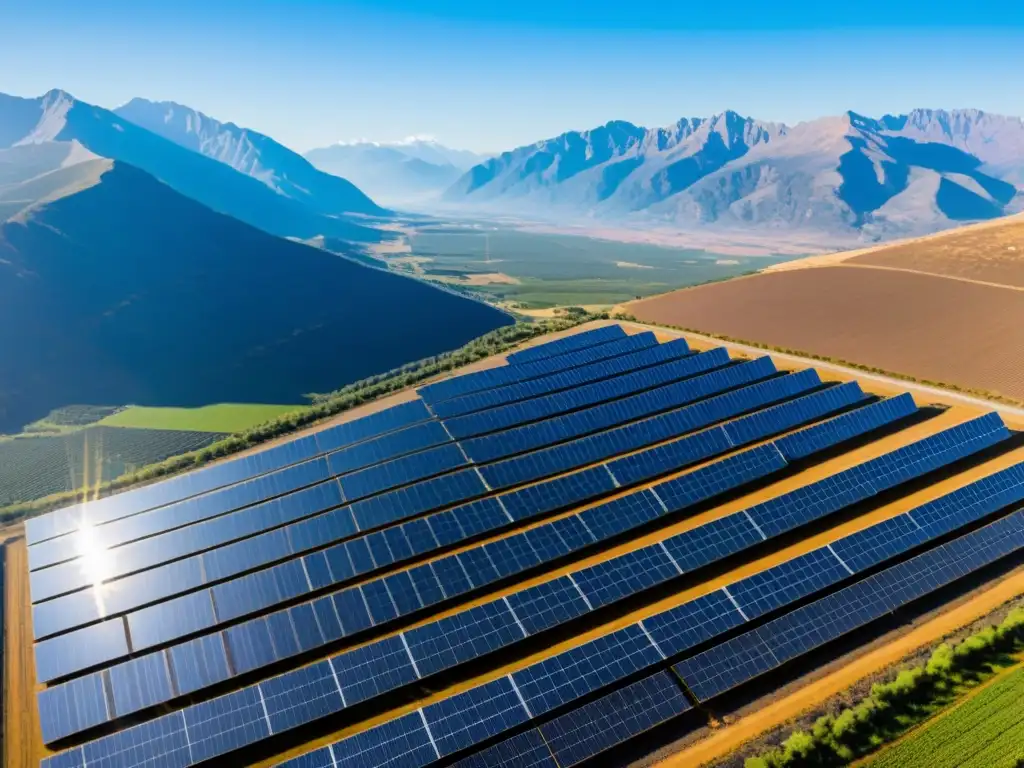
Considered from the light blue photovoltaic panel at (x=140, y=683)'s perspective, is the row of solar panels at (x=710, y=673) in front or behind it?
in front

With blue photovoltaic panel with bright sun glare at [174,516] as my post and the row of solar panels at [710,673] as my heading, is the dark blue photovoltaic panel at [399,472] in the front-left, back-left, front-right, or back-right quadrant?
front-left

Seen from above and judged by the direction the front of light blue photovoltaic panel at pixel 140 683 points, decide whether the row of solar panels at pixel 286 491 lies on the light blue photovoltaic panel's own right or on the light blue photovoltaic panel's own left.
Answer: on the light blue photovoltaic panel's own left

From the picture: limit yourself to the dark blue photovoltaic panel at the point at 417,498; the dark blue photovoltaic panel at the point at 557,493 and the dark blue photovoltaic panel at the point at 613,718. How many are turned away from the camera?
0

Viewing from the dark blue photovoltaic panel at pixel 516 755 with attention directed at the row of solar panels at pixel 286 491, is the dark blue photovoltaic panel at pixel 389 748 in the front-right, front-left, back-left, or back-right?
front-left

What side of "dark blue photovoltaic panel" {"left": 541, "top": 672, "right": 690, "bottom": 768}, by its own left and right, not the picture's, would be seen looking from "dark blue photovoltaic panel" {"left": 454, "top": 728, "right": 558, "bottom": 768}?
right

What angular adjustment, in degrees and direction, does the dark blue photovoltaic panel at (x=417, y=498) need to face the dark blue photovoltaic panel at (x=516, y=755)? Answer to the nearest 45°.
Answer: approximately 45° to its right

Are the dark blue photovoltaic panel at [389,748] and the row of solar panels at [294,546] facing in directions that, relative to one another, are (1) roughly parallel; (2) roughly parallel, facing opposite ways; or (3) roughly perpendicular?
roughly parallel

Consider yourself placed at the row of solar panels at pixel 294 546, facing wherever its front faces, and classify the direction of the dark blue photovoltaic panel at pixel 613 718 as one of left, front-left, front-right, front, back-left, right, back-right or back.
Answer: front

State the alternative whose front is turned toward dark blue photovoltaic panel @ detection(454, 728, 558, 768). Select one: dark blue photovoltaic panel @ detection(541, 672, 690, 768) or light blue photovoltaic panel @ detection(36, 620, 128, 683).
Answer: light blue photovoltaic panel @ detection(36, 620, 128, 683)

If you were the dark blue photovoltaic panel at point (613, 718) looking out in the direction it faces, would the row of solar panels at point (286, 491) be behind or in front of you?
behind

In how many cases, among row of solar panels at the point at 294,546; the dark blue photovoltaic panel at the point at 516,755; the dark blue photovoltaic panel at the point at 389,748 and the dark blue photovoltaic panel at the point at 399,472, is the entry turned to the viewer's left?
0

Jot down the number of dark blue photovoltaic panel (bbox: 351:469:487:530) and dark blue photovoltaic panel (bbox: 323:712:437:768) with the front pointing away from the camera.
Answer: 0

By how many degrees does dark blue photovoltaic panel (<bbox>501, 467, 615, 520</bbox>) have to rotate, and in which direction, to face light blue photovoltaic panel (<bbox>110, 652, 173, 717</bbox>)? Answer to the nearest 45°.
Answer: approximately 90° to its right

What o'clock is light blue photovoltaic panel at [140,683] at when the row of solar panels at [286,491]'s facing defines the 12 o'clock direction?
The light blue photovoltaic panel is roughly at 2 o'clock from the row of solar panels.

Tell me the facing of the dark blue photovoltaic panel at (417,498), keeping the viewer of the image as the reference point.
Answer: facing the viewer and to the right of the viewer

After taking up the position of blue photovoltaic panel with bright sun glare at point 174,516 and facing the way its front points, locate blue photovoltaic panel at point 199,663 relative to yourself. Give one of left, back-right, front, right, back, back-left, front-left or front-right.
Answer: front-right
